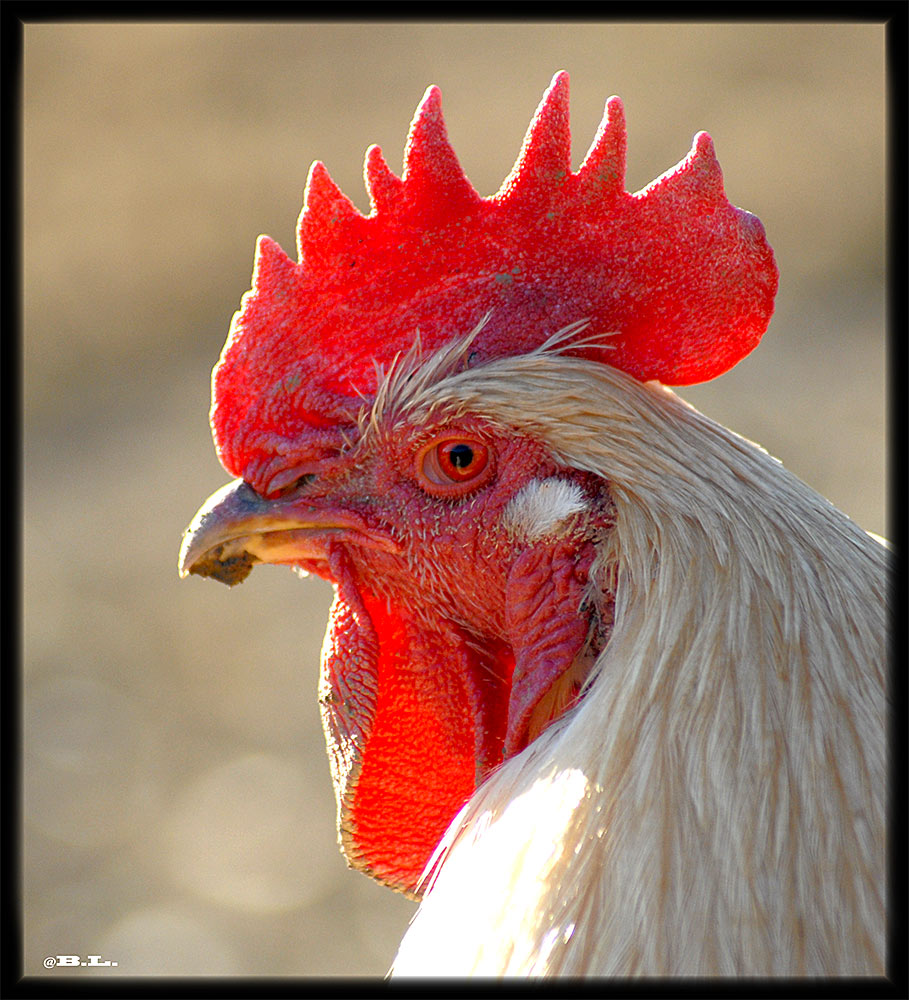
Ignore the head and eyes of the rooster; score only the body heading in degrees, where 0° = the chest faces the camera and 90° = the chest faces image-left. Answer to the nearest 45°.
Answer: approximately 90°
